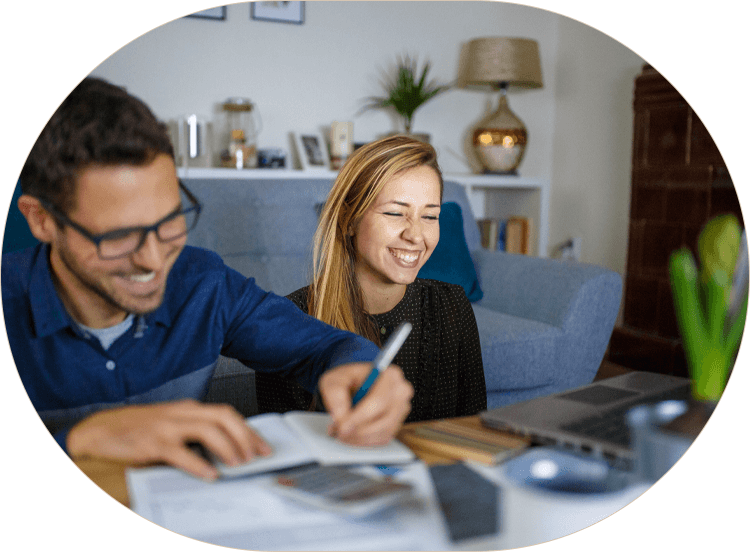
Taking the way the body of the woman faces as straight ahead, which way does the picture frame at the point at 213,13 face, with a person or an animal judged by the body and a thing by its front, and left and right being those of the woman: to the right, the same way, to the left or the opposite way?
the same way

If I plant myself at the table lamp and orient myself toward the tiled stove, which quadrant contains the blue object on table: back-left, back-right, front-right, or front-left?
front-right

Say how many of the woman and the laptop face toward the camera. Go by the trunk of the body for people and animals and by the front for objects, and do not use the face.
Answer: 1

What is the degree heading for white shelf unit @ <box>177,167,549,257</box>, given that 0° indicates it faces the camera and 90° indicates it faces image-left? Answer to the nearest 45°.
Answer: approximately 0°

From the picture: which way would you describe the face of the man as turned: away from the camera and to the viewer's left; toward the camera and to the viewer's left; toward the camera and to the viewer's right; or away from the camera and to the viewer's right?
toward the camera and to the viewer's right

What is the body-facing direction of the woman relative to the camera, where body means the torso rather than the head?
toward the camera

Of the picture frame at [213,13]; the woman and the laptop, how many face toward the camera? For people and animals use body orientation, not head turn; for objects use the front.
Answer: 2

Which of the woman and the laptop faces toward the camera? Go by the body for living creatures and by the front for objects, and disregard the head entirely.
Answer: the woman

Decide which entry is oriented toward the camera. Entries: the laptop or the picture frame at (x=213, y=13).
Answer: the picture frame

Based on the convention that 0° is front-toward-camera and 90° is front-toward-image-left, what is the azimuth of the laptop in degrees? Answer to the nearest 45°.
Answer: approximately 135°

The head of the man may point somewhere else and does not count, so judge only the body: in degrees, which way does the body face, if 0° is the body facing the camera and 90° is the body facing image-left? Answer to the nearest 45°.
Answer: approximately 315°

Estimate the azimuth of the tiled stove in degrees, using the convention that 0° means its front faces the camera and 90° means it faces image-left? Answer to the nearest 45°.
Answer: approximately 45°

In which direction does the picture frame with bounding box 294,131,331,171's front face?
toward the camera

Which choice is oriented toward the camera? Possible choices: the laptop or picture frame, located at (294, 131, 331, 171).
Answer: the picture frame
